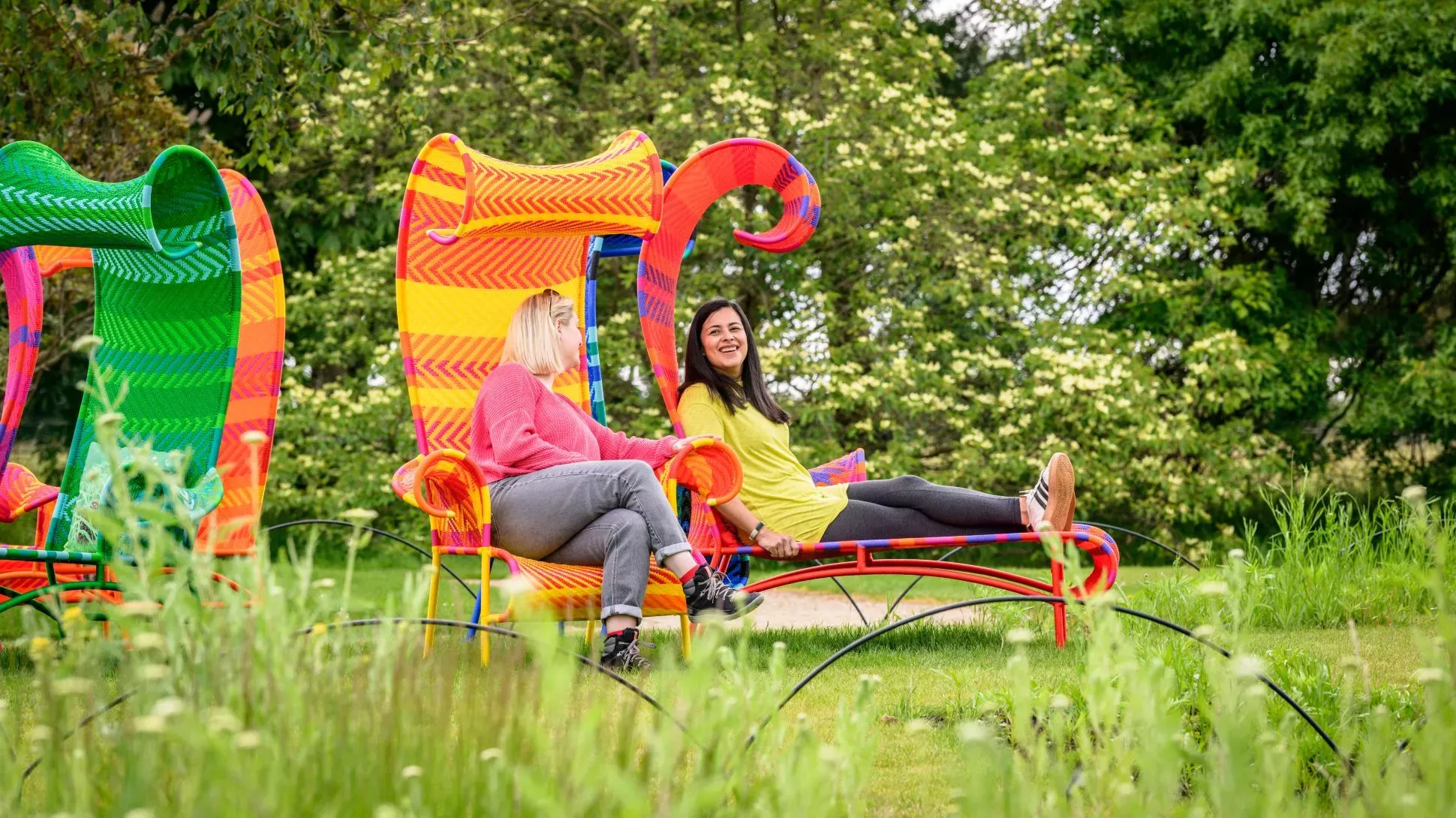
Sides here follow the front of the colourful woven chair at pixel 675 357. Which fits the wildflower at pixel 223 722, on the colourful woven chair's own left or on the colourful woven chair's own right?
on the colourful woven chair's own right

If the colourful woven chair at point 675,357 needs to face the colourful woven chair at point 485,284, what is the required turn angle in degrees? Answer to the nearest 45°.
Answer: approximately 135° to its right

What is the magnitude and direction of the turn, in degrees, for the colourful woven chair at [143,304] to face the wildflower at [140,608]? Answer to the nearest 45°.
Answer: approximately 45° to its left

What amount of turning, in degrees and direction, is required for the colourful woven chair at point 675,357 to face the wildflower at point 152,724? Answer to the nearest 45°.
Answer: approximately 90° to its right

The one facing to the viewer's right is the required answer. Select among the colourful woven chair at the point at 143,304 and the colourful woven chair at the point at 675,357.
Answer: the colourful woven chair at the point at 675,357

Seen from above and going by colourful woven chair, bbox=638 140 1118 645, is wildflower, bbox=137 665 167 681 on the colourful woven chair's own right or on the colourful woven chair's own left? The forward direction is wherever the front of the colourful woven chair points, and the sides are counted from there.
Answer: on the colourful woven chair's own right

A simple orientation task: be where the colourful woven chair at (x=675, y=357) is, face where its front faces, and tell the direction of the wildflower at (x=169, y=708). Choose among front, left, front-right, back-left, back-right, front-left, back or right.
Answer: right

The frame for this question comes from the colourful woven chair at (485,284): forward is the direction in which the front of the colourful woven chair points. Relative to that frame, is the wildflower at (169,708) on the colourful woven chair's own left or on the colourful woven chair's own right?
on the colourful woven chair's own right

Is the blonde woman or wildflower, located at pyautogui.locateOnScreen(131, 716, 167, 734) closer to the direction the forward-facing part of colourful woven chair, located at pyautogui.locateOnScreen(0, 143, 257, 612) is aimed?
the wildflower

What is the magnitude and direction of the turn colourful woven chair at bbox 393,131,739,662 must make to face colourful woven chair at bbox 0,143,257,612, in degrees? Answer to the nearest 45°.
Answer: approximately 135° to its right

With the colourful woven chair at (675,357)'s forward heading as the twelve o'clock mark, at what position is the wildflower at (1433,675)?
The wildflower is roughly at 2 o'clock from the colourful woven chair.

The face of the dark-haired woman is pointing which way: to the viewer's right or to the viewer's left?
to the viewer's left

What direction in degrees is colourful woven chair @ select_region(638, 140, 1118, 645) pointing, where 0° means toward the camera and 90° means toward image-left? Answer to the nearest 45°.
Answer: approximately 270°

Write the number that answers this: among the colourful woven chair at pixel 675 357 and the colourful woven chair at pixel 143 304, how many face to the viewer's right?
1

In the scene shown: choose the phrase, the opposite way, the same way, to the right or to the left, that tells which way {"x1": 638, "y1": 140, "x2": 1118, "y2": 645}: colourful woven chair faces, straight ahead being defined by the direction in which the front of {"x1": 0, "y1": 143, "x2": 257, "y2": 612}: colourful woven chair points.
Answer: to the left
